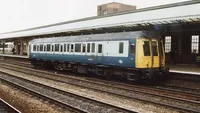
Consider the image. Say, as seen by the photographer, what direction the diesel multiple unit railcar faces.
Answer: facing the viewer and to the right of the viewer

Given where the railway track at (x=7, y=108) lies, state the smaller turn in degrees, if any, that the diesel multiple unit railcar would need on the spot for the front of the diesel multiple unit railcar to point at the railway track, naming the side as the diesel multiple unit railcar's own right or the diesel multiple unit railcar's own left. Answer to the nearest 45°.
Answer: approximately 90° to the diesel multiple unit railcar's own right
